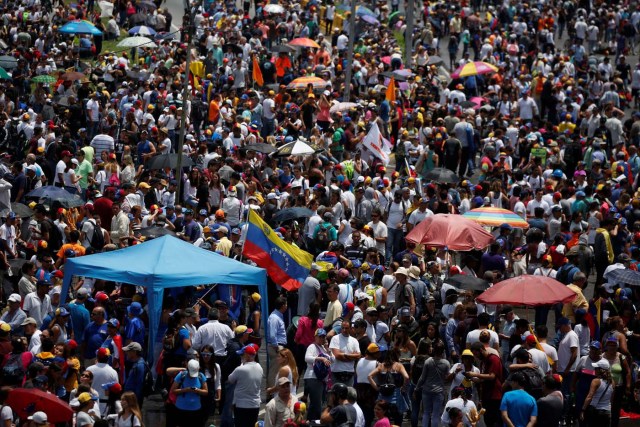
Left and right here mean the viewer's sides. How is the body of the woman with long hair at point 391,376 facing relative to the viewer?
facing away from the viewer

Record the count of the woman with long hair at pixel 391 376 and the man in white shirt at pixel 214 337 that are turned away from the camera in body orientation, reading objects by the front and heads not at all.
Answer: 2

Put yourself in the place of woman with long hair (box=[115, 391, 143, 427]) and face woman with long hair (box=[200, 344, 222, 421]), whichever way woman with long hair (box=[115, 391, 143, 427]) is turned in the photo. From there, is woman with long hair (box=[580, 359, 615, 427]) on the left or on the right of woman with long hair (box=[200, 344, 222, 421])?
right

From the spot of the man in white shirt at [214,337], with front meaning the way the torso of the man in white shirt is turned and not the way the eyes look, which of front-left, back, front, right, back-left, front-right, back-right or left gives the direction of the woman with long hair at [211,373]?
back

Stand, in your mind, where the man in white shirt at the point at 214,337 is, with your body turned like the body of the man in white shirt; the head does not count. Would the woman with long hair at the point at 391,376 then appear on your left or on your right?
on your right

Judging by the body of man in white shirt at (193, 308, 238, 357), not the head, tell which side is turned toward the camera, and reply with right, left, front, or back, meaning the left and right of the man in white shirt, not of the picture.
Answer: back

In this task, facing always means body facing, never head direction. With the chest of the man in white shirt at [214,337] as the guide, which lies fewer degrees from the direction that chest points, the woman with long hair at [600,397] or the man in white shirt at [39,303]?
the man in white shirt

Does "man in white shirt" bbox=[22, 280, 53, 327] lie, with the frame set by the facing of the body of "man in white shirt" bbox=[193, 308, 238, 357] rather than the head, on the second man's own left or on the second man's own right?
on the second man's own left

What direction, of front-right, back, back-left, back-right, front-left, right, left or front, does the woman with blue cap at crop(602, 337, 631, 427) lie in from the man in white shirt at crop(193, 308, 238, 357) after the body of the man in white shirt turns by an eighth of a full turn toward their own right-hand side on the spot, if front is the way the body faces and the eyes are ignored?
front-right

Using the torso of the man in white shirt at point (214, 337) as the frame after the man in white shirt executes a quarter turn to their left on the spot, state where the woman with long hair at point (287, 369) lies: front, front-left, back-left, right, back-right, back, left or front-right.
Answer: back-left

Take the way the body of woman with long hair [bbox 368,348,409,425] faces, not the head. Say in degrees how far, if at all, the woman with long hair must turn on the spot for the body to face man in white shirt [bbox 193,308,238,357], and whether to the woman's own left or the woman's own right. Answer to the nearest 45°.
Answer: approximately 90° to the woman's own left
